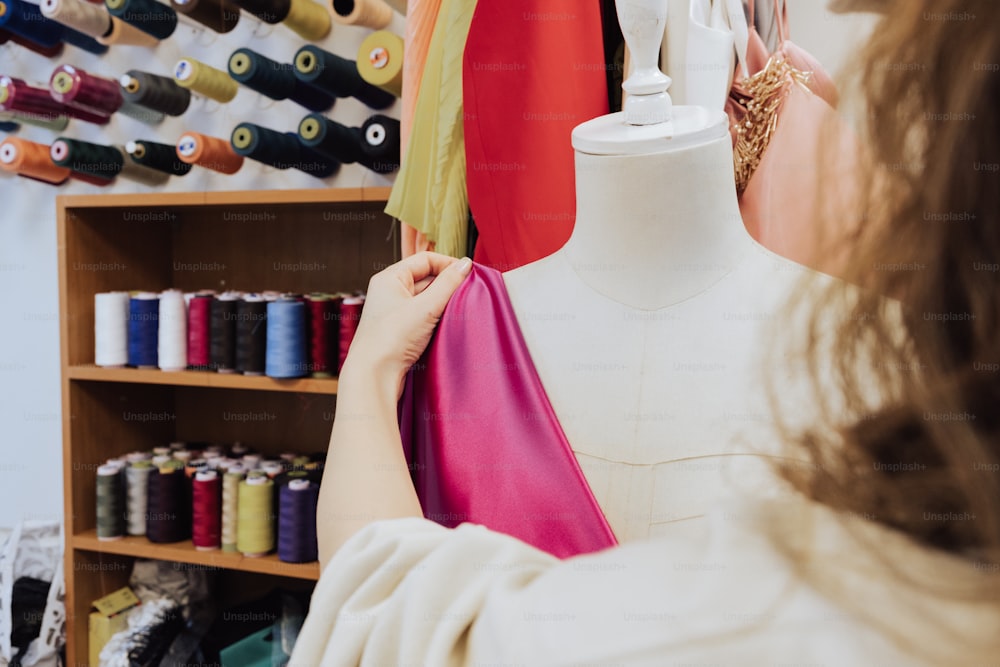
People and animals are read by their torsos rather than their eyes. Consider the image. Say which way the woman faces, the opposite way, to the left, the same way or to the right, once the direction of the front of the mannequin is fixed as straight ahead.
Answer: the opposite way

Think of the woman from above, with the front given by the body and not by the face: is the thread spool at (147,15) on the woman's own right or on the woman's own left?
on the woman's own left

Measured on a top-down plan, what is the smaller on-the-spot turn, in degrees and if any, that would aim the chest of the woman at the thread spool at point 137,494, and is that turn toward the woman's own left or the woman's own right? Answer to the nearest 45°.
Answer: approximately 45° to the woman's own left

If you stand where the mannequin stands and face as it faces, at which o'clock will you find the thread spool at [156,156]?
The thread spool is roughly at 4 o'clock from the mannequin.

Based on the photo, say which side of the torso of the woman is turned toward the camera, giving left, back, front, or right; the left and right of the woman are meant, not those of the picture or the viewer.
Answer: back

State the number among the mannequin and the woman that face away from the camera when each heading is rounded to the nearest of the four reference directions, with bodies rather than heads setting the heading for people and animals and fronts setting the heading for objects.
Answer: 1

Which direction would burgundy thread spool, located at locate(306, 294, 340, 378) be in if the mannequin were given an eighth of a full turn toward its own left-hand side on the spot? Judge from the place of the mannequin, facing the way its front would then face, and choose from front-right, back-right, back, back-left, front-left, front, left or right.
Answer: back

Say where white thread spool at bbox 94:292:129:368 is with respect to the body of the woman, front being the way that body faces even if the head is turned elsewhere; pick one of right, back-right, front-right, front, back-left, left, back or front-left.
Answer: front-left

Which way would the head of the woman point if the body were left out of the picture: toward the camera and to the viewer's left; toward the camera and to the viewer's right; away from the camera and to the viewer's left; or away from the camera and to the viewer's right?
away from the camera and to the viewer's left

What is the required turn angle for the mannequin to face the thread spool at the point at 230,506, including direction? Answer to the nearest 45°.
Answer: approximately 135° to its right

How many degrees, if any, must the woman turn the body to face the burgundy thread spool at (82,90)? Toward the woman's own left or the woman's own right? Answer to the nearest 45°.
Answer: approximately 45° to the woman's own left

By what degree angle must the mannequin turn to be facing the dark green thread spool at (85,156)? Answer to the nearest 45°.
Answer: approximately 135° to its right

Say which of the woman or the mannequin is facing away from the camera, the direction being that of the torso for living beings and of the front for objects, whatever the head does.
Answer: the woman

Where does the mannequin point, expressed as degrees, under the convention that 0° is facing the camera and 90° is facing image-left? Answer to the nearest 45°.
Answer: approximately 0°

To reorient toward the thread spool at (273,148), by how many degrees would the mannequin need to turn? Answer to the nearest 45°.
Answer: approximately 135° to its right
